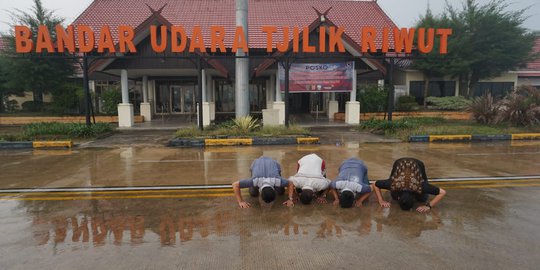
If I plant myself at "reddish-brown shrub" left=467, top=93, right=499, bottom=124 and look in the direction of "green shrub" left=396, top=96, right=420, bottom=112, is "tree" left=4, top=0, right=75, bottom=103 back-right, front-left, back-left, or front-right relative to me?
front-left

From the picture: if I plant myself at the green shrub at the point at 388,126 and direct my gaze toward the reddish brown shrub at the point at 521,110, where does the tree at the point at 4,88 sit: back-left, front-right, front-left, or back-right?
back-left

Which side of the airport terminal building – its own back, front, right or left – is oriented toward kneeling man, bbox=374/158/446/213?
front

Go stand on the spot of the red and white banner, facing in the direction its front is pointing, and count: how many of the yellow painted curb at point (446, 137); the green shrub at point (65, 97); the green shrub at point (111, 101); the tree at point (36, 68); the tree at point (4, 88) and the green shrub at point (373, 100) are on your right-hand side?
4

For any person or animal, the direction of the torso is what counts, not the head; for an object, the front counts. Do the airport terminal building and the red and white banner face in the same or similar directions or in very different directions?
same or similar directions

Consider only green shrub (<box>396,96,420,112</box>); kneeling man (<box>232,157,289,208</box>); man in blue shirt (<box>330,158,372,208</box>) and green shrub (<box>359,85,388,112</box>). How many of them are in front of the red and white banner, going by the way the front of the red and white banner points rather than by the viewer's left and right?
2

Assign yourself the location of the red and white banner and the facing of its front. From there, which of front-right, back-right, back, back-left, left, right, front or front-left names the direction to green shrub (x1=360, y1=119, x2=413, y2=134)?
front-left

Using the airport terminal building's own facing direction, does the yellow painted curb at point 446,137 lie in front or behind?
in front

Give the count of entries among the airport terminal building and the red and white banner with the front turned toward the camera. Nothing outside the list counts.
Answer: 2

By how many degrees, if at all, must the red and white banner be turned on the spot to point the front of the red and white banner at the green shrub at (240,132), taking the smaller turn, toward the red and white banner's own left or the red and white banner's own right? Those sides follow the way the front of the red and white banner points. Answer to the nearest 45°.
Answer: approximately 45° to the red and white banner's own right

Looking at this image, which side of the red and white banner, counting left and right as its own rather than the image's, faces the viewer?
front

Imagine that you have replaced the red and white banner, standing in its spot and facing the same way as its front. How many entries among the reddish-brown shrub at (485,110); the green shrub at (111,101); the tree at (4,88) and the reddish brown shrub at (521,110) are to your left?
2

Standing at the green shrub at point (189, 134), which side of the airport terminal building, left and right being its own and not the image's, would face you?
front

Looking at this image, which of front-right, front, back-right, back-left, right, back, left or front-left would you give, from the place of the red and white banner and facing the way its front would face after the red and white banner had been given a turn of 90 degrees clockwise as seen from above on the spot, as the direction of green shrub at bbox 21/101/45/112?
front

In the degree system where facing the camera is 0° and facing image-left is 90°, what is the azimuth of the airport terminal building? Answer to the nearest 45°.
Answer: approximately 0°

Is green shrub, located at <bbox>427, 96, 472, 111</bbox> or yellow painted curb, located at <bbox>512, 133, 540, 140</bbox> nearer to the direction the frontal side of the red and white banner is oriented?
the yellow painted curb

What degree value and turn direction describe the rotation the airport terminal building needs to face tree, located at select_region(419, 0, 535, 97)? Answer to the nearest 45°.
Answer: approximately 90° to its left

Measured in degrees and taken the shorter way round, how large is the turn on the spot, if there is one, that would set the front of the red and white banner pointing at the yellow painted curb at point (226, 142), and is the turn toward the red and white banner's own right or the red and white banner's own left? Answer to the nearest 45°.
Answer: approximately 45° to the red and white banner's own right

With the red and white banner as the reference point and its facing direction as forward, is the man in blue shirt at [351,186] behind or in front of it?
in front
